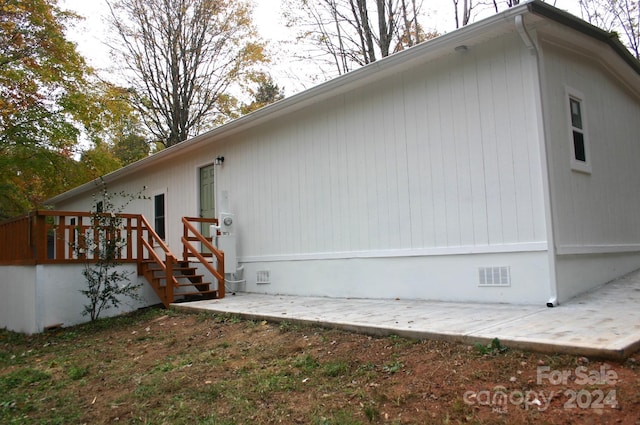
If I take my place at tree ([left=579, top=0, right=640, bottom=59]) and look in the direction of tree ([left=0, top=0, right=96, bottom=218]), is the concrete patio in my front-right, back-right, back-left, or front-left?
front-left

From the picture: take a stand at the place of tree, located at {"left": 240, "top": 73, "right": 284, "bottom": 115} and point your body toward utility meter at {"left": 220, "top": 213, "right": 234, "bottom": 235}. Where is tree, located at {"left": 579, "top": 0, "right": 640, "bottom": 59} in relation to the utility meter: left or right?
left

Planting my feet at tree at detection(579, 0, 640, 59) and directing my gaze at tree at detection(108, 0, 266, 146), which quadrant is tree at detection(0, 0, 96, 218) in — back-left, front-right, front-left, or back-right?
front-left

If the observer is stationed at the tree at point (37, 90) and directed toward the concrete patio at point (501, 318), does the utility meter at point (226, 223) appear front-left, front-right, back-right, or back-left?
front-left

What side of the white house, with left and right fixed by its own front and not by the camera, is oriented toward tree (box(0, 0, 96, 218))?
right

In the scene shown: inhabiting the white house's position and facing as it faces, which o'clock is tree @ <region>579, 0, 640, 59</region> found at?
The tree is roughly at 6 o'clock from the white house.

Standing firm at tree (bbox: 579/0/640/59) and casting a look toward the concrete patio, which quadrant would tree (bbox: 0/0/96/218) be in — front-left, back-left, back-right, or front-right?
front-right

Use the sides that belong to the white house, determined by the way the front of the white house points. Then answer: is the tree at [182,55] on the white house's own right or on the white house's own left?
on the white house's own right

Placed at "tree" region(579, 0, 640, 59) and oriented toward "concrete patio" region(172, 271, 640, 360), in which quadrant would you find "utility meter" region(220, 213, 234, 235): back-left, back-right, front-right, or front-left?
front-right

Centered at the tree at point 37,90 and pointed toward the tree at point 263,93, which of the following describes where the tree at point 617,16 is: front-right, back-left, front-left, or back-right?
front-right

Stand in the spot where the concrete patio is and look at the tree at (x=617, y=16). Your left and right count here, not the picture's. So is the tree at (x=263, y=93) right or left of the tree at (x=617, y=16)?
left

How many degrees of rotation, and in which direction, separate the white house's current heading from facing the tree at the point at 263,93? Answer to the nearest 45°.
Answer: approximately 135° to its right
